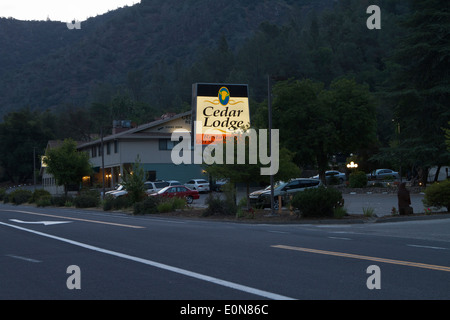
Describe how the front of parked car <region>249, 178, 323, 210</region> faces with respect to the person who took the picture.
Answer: facing the viewer and to the left of the viewer

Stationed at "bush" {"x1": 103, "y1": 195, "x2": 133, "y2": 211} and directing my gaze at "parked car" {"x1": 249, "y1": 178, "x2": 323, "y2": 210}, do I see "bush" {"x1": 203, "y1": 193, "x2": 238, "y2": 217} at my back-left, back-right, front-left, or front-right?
front-right

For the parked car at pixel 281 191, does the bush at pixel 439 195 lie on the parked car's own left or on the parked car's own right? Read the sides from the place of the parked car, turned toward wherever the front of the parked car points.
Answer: on the parked car's own left

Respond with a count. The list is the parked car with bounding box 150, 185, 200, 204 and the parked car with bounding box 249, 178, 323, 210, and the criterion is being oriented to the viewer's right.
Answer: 0

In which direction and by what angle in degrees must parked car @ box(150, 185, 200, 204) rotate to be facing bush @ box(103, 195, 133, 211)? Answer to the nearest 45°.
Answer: approximately 45° to its left

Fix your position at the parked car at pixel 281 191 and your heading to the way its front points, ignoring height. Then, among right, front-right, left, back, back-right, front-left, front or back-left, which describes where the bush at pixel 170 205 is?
front-right

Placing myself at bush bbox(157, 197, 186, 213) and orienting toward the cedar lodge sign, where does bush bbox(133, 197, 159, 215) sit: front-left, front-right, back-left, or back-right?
back-left

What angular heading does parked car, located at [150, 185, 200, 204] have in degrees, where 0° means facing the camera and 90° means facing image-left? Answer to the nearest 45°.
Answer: approximately 90°

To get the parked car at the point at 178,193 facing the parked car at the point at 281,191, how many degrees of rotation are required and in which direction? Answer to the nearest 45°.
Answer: approximately 135° to its left

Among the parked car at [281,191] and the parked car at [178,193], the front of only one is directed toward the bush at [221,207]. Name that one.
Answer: the parked car at [281,191]
